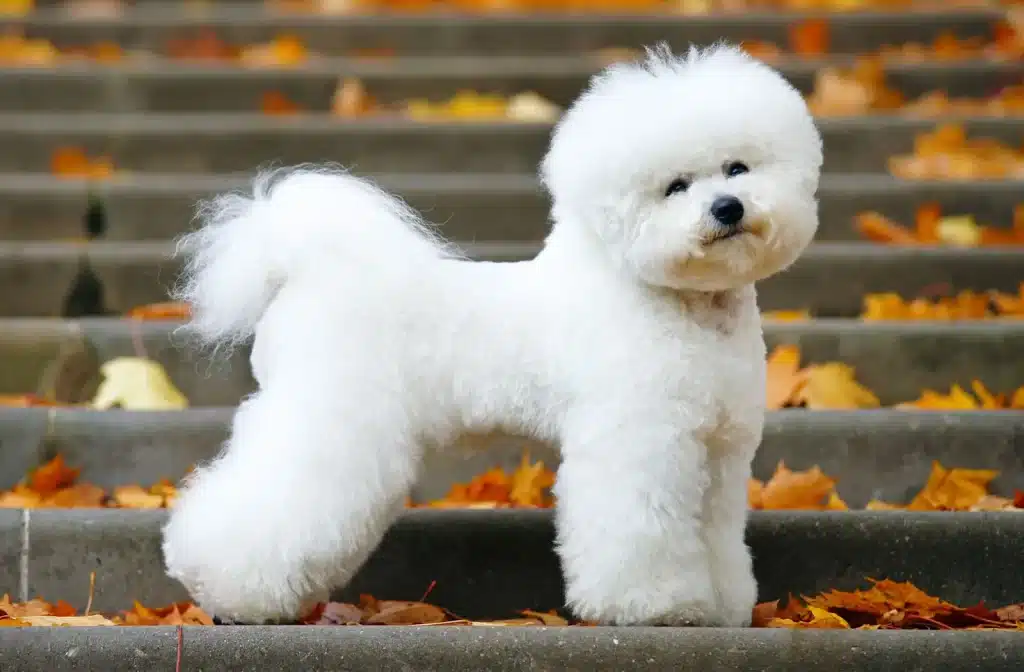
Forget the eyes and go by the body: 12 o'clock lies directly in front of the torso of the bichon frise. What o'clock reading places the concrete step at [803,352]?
The concrete step is roughly at 10 o'clock from the bichon frise.

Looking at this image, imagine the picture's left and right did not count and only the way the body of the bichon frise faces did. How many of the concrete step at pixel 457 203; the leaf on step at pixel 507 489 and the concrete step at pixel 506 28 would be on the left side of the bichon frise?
3

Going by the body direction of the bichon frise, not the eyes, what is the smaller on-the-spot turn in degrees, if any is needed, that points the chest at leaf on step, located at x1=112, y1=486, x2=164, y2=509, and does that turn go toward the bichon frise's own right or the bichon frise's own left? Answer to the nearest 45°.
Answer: approximately 135° to the bichon frise's own left

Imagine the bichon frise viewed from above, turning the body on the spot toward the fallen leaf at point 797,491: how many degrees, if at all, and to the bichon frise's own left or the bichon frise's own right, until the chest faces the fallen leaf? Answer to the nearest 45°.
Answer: approximately 45° to the bichon frise's own left

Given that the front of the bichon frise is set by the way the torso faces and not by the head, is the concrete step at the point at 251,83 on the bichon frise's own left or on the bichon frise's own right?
on the bichon frise's own left

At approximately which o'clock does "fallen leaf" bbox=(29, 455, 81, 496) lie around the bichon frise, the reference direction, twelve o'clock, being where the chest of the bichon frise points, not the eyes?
The fallen leaf is roughly at 7 o'clock from the bichon frise.

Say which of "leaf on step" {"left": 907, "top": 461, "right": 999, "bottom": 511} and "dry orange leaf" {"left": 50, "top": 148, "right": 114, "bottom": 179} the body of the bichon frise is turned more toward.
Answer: the leaf on step

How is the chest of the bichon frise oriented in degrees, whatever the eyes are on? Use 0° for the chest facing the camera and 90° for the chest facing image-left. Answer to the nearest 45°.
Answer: approximately 270°

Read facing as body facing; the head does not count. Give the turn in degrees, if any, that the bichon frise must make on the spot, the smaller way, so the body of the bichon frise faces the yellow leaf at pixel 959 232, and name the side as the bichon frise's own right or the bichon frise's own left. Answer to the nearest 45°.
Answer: approximately 45° to the bichon frise's own left

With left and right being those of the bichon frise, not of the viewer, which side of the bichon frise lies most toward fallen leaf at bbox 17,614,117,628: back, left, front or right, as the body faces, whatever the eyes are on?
back
